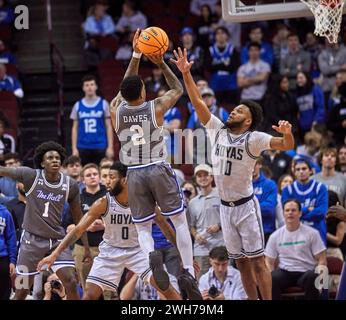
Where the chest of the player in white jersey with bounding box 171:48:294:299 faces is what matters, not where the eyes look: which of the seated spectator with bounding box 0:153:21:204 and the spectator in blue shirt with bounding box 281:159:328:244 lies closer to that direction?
the seated spectator

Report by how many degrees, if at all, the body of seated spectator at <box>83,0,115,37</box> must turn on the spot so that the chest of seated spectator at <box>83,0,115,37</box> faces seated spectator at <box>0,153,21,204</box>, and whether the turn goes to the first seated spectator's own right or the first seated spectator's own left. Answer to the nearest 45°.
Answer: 0° — they already face them

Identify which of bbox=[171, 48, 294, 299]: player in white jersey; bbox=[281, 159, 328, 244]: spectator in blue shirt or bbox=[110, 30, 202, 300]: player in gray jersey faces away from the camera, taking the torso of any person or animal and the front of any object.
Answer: the player in gray jersey

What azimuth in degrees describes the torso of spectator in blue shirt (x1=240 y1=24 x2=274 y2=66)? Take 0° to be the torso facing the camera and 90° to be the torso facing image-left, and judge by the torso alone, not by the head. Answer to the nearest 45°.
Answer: approximately 0°

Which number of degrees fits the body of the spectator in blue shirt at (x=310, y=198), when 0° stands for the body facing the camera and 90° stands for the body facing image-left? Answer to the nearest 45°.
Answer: approximately 0°

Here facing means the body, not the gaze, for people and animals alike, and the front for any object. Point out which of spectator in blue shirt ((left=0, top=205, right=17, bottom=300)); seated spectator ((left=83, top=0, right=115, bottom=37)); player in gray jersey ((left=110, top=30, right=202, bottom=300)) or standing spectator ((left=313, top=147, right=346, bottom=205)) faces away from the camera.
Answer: the player in gray jersey

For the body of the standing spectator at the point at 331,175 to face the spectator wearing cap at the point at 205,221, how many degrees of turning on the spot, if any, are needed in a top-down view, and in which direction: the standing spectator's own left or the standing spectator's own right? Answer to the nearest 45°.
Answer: approximately 45° to the standing spectator's own right
